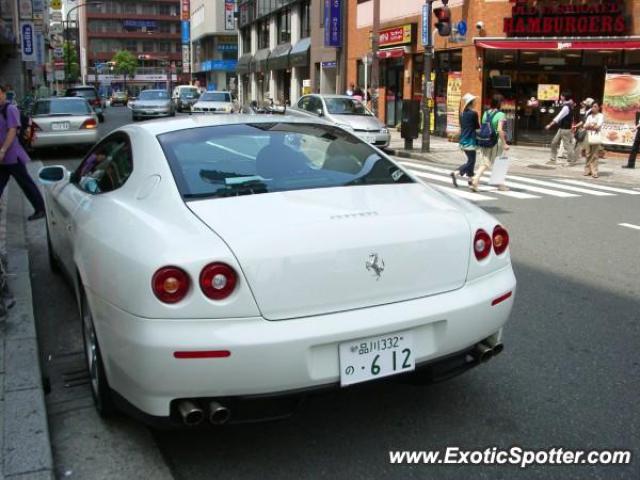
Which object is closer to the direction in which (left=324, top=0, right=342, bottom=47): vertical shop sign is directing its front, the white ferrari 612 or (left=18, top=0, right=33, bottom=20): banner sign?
the white ferrari 612

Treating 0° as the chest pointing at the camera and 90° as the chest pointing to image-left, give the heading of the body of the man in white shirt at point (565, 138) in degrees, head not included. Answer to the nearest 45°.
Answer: approximately 90°

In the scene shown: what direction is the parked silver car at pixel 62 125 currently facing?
away from the camera

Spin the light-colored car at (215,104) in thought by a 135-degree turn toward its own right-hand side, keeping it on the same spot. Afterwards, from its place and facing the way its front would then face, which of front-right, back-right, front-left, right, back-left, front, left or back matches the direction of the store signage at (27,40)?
front-left

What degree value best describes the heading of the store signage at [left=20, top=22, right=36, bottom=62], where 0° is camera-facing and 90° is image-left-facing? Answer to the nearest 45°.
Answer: approximately 0°

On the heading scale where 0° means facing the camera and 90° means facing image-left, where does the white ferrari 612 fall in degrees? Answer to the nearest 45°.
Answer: approximately 135°

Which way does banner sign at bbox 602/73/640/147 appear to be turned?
toward the camera

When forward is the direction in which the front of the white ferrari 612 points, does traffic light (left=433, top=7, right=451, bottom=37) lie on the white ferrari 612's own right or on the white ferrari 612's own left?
on the white ferrari 612's own right

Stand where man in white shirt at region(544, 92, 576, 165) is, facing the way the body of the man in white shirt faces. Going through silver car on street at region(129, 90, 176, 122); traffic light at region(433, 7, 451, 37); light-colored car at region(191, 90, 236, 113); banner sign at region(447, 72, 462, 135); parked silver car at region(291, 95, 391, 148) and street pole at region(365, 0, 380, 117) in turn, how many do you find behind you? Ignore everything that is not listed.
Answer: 0

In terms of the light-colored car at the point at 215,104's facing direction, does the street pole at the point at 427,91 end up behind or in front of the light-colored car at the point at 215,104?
in front

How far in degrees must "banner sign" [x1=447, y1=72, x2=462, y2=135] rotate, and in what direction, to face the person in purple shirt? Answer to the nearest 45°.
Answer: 0° — it already faces them

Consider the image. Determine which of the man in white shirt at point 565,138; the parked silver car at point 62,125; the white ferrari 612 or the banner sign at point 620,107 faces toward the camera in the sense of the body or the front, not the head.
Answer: the banner sign

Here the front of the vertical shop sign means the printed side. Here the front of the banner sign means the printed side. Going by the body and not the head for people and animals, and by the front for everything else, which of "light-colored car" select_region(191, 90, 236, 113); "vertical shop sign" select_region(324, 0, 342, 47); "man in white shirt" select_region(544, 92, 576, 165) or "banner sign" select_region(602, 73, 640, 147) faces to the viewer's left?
the man in white shirt

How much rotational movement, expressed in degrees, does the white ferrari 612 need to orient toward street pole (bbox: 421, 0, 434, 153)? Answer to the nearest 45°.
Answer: approximately 45° to its right

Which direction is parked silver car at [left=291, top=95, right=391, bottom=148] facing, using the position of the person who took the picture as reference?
facing the viewer and to the right of the viewer

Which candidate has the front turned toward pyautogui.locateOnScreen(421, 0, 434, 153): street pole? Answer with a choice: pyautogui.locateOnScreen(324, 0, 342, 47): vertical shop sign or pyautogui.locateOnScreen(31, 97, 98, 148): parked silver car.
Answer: the vertical shop sign
